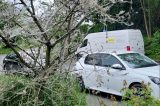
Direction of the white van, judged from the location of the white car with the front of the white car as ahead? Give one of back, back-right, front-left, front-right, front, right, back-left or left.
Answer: back-left

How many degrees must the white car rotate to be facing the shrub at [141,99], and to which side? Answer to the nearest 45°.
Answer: approximately 45° to its right

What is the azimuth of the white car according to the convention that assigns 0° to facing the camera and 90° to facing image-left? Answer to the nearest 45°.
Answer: approximately 315°
